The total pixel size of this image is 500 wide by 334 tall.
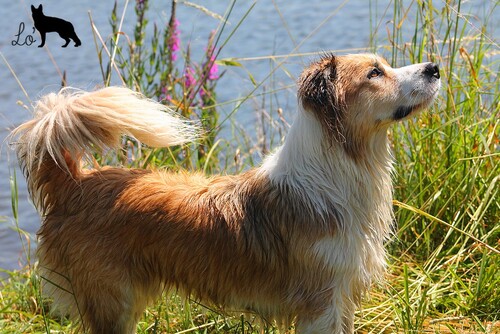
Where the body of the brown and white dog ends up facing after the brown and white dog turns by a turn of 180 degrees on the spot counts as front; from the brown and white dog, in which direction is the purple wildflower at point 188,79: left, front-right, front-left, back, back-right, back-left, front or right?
right

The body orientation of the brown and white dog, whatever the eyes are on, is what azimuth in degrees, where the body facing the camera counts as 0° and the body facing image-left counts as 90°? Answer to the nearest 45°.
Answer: approximately 270°

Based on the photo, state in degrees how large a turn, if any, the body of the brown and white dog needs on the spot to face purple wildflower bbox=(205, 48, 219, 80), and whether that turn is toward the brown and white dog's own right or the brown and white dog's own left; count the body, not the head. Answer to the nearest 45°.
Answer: approximately 90° to the brown and white dog's own left

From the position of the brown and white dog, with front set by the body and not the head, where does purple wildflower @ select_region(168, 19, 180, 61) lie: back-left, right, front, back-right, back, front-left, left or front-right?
left
